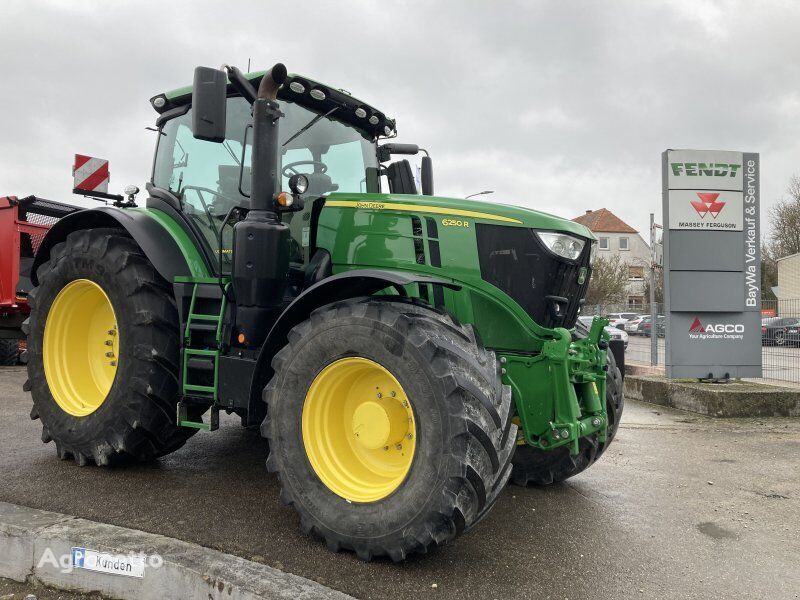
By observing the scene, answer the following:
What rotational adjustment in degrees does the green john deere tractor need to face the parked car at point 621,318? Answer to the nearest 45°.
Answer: approximately 90° to its left

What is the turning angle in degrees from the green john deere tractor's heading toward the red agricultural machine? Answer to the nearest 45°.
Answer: approximately 180°

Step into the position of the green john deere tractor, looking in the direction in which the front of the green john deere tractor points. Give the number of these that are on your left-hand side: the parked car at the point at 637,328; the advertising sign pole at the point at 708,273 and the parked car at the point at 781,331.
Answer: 3

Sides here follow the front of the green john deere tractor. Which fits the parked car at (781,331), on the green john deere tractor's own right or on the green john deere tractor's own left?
on the green john deere tractor's own left

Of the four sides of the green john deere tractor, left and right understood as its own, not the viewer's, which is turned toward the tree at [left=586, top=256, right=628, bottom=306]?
left

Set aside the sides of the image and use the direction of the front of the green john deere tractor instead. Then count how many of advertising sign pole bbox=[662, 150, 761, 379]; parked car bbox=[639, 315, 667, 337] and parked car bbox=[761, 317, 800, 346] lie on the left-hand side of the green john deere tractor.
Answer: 3

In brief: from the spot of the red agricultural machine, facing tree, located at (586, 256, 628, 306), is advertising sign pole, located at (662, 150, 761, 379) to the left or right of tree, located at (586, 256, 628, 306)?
right

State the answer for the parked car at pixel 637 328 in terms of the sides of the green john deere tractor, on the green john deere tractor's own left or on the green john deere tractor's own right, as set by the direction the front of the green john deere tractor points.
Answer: on the green john deere tractor's own left

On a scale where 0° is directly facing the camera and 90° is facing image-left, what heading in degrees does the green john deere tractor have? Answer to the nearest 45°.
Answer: approximately 315°

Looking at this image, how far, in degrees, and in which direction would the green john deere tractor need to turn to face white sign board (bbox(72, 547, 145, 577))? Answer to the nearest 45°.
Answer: approximately 90° to its right

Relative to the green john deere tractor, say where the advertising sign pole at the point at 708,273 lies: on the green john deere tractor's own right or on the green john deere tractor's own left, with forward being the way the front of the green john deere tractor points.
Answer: on the green john deere tractor's own left

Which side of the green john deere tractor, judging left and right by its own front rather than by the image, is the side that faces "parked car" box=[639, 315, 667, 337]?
left

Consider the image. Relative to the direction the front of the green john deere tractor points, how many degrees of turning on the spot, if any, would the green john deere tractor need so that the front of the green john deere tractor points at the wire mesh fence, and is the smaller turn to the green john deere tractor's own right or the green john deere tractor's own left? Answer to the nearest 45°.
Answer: approximately 90° to the green john deere tractor's own left
